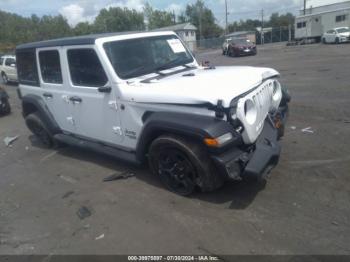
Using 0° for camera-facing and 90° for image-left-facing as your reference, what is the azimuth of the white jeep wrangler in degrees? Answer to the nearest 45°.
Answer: approximately 315°

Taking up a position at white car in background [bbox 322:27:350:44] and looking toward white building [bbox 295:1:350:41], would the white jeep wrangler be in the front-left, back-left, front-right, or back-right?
back-left

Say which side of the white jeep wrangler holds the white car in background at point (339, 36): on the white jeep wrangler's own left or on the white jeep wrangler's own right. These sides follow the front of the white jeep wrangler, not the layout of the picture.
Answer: on the white jeep wrangler's own left

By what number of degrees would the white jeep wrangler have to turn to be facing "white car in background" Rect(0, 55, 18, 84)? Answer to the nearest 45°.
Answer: approximately 180°

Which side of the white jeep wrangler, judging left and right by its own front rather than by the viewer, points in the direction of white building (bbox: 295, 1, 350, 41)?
left
